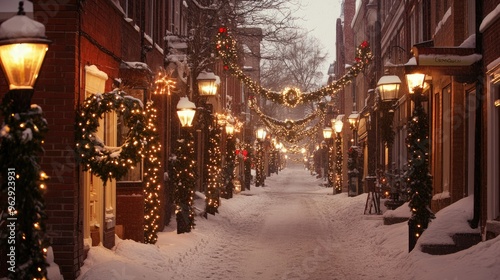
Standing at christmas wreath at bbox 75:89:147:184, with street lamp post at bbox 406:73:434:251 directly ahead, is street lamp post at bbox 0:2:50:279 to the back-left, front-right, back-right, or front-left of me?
back-right

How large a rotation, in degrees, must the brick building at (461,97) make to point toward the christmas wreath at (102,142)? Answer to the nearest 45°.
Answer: approximately 45° to its left

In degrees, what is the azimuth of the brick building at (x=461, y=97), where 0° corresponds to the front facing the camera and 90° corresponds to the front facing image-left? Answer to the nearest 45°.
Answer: approximately 90°
